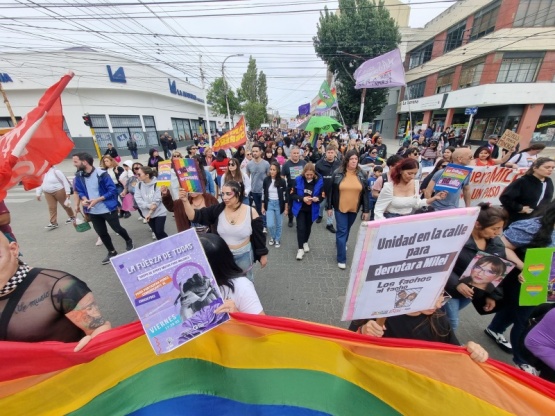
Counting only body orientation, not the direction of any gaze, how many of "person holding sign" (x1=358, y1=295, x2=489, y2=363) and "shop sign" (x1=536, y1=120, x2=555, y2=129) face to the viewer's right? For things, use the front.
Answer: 0

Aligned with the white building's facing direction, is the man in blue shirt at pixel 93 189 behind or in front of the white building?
in front

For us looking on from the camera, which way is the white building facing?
facing the viewer and to the right of the viewer

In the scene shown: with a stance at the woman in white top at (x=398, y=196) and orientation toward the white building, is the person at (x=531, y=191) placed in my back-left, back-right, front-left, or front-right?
back-right

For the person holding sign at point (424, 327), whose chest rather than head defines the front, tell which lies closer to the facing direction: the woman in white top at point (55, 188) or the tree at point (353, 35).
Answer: the woman in white top

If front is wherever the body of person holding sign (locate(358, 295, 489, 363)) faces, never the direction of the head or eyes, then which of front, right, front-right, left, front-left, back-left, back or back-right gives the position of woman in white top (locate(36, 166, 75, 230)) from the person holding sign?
right

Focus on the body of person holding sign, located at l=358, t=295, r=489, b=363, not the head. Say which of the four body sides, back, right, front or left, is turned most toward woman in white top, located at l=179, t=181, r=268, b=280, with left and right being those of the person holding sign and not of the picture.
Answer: right

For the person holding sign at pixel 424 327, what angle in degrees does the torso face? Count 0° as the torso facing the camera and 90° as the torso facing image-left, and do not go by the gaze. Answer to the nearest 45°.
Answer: approximately 0°

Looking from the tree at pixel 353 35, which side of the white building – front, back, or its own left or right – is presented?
front

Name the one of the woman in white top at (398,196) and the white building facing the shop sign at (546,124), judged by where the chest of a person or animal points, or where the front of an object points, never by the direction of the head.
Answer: the white building

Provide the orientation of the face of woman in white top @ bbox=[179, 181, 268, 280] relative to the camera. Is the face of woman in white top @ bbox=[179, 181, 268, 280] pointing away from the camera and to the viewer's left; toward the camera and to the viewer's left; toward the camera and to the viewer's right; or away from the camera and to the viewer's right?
toward the camera and to the viewer's left
